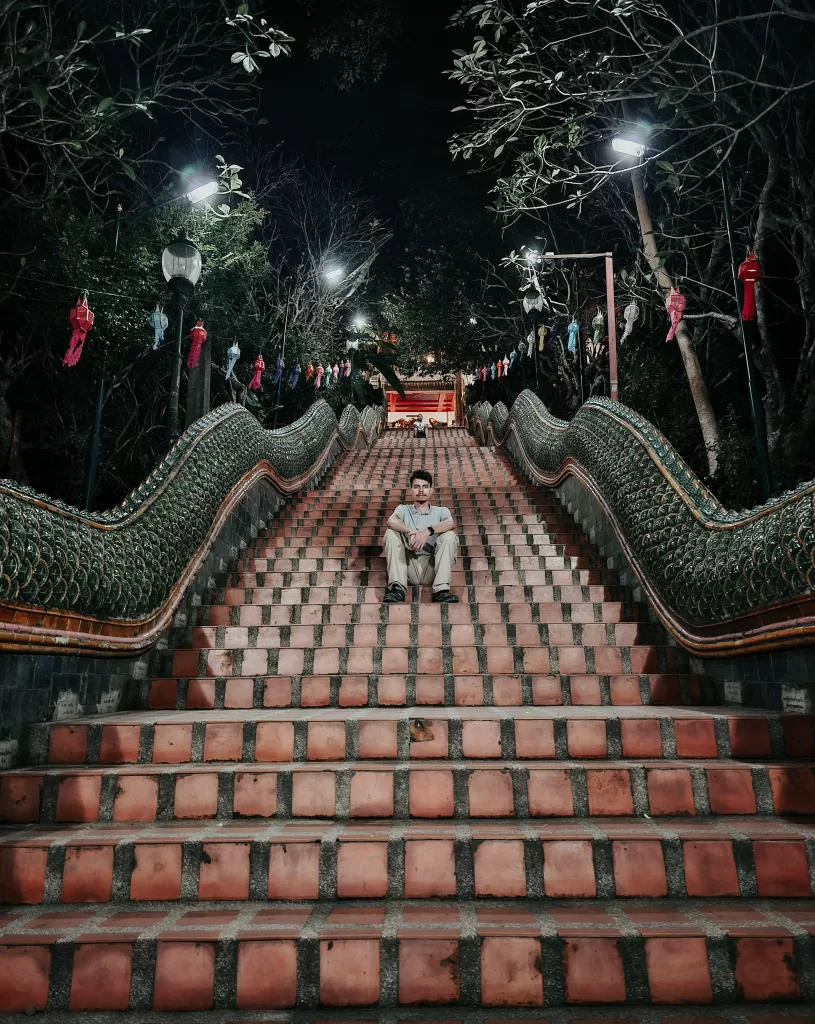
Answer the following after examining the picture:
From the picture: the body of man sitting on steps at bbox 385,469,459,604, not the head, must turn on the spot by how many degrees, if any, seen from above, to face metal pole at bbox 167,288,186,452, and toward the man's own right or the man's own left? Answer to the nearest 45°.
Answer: approximately 90° to the man's own right

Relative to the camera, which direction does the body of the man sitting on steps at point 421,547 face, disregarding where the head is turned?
toward the camera

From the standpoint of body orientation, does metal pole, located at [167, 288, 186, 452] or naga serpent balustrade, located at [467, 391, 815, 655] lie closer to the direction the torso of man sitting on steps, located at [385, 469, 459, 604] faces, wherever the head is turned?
the naga serpent balustrade
